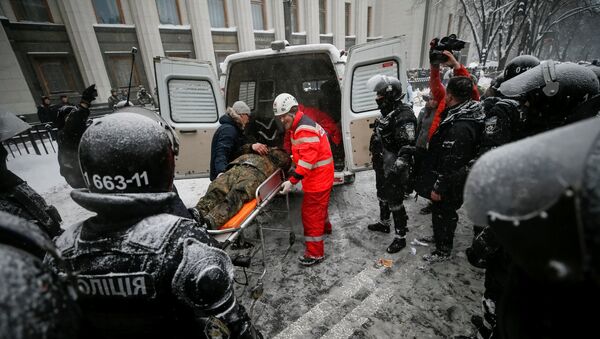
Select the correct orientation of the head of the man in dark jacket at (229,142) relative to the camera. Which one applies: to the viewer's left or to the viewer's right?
to the viewer's right

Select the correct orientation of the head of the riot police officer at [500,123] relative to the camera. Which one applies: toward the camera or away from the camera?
away from the camera

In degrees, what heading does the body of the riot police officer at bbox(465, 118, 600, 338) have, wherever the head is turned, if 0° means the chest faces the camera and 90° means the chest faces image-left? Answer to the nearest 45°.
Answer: approximately 90°

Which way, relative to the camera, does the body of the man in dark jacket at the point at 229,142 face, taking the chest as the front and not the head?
to the viewer's right

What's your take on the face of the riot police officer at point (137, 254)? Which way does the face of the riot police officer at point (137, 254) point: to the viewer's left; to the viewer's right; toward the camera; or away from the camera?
away from the camera

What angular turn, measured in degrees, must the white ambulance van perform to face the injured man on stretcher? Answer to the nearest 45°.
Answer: approximately 180°

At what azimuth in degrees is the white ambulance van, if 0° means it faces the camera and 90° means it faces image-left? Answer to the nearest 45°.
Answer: approximately 180°

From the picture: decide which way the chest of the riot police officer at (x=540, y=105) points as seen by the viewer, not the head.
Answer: to the viewer's left

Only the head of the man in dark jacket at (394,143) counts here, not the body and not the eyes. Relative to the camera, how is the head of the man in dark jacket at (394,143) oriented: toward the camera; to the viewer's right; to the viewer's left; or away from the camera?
to the viewer's left

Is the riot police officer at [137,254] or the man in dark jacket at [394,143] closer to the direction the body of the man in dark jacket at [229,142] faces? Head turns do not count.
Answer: the man in dark jacket
